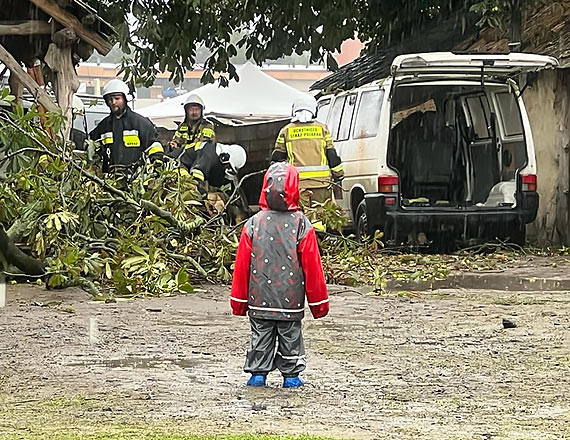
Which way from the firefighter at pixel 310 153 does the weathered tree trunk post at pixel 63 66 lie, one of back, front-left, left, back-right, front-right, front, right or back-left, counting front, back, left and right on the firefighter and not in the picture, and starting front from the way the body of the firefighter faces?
left

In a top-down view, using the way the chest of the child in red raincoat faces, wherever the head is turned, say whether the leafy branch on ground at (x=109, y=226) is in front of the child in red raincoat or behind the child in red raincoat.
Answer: in front

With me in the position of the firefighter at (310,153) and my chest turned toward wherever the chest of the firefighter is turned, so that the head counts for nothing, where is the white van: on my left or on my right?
on my right

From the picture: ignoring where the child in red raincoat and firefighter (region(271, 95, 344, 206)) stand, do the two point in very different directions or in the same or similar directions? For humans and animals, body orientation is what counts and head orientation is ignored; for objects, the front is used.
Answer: same or similar directions

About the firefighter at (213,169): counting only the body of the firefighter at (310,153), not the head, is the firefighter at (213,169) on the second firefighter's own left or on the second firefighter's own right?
on the second firefighter's own left

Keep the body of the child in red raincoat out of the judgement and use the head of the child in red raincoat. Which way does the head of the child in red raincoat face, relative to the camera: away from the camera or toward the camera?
away from the camera

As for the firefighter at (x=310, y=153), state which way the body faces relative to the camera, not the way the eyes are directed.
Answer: away from the camera

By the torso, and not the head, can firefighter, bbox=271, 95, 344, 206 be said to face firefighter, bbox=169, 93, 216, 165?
no

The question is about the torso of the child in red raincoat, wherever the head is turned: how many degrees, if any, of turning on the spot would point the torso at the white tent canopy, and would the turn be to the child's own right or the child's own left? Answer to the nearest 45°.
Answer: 0° — they already face it

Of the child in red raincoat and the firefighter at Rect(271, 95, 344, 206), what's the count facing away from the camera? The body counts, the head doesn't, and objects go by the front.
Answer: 2

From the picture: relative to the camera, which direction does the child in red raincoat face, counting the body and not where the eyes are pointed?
away from the camera

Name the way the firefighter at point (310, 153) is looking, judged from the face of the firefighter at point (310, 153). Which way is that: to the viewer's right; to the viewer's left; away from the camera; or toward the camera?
away from the camera

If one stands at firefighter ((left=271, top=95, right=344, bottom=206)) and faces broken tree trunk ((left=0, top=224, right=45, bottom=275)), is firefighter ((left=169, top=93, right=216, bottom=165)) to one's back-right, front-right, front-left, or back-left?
front-right

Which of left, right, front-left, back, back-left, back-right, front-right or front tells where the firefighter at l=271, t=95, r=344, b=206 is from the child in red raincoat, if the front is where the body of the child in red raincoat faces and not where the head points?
front

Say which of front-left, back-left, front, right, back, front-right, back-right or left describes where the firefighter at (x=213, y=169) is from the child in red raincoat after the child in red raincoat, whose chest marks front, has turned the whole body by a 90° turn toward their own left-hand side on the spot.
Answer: right

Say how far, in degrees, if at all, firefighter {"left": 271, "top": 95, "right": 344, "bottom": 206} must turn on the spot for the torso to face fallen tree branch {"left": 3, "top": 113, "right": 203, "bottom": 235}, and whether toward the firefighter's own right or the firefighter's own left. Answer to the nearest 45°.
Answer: approximately 135° to the firefighter's own left
